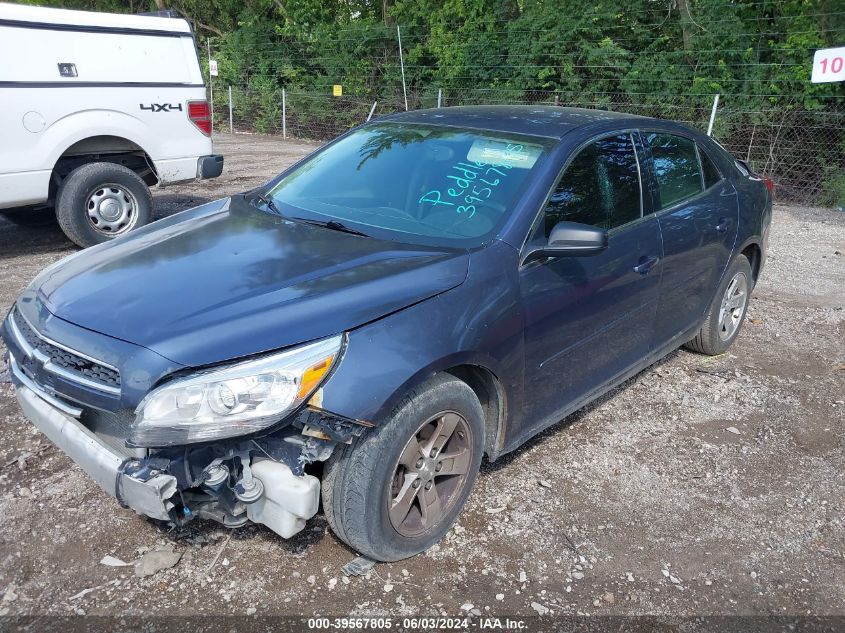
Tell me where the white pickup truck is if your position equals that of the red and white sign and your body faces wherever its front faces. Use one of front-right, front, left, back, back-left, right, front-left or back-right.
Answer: front-right

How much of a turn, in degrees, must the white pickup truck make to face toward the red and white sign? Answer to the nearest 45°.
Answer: approximately 180°

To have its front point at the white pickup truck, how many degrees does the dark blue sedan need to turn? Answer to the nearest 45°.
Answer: approximately 90° to its right

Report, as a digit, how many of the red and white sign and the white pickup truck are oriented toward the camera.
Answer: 1

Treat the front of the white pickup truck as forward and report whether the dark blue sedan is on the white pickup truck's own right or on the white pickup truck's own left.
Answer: on the white pickup truck's own left

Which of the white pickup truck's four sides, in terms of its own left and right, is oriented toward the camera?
left

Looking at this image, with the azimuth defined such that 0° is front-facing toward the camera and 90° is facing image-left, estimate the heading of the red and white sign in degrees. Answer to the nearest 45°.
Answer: approximately 0°

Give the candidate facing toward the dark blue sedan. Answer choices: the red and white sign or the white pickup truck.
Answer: the red and white sign

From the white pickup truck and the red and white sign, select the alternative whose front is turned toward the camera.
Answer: the red and white sign

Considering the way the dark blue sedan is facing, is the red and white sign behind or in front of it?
behind

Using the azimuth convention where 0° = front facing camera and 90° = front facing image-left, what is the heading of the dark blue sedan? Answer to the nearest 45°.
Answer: approximately 45°

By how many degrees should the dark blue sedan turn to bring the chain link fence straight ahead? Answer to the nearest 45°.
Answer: approximately 180°
